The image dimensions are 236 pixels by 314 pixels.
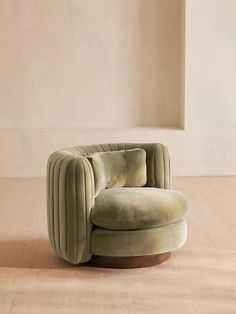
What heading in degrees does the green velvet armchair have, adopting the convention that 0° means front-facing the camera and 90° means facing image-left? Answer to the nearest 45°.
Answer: approximately 315°
